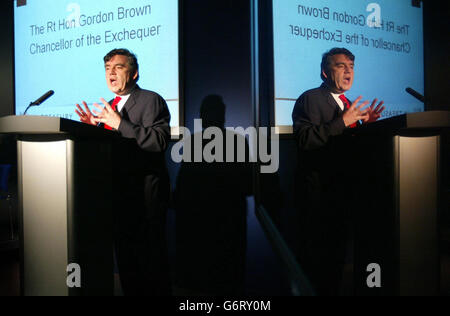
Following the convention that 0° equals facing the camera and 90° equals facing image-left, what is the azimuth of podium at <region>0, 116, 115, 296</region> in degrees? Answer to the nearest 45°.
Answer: approximately 45°
